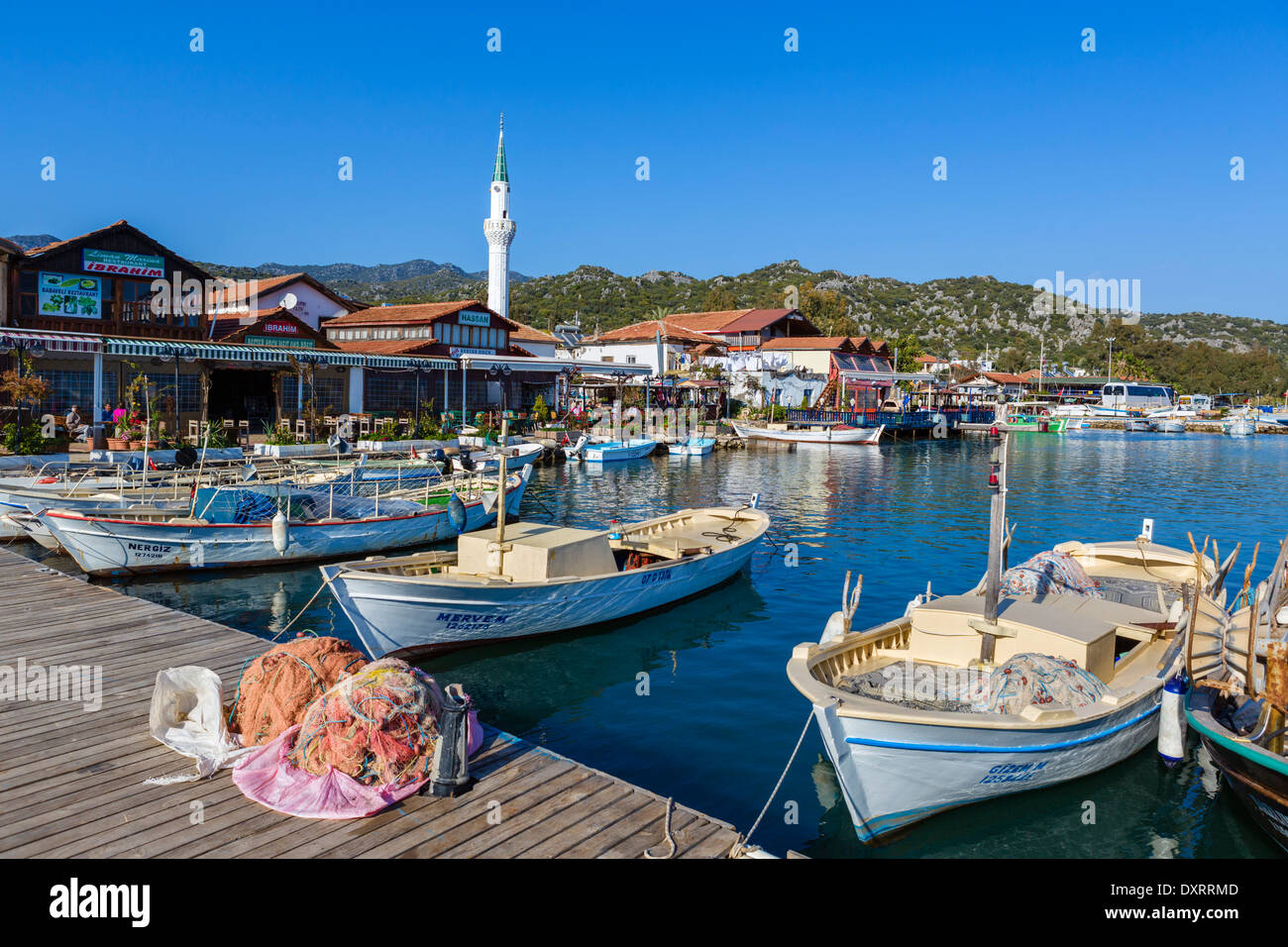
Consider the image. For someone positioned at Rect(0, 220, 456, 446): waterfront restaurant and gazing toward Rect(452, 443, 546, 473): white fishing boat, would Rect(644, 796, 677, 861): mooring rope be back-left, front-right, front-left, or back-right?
front-right

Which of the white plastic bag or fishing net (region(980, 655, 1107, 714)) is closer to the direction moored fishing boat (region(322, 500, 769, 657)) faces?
the white plastic bag

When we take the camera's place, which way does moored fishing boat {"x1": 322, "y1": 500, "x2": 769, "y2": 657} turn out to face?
facing the viewer and to the left of the viewer

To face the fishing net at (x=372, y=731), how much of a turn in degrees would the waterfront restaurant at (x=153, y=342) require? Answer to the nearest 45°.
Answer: approximately 45° to its right

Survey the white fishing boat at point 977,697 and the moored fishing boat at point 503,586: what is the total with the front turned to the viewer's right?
0

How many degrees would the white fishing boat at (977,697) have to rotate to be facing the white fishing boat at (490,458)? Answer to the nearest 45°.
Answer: approximately 90° to its right

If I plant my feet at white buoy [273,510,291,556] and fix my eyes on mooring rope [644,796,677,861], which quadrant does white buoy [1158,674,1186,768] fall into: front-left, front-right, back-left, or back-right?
front-left

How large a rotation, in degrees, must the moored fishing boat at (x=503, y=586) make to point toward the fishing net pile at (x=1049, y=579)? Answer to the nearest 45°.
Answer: approximately 135° to its left

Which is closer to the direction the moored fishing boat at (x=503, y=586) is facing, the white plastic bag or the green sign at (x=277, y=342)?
the white plastic bag

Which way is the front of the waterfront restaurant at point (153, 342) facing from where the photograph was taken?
facing the viewer and to the right of the viewer

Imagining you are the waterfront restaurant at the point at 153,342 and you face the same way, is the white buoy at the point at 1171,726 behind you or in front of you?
in front

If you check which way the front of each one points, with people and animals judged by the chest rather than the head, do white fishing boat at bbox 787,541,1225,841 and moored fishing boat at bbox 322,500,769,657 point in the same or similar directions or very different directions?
same or similar directions

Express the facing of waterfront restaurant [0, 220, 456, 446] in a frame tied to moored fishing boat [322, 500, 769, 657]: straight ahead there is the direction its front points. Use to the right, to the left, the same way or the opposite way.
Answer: to the left

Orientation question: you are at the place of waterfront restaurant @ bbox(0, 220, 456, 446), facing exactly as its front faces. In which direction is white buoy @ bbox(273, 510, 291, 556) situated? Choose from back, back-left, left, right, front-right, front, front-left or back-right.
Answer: front-right

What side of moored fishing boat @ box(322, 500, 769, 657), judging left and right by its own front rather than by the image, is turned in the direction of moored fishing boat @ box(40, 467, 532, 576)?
right
